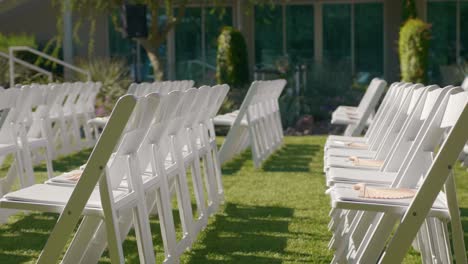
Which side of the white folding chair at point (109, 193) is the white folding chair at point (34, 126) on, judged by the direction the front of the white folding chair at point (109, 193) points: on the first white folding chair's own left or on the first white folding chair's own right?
on the first white folding chair's own right

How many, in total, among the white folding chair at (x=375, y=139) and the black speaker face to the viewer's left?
1

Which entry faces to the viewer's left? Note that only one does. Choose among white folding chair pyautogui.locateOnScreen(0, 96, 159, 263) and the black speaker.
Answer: the white folding chair

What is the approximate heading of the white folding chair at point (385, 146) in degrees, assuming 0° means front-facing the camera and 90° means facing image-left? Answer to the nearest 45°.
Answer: approximately 90°

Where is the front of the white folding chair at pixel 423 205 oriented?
to the viewer's left

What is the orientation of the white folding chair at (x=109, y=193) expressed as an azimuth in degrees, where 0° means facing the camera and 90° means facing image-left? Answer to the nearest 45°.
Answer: approximately 90°

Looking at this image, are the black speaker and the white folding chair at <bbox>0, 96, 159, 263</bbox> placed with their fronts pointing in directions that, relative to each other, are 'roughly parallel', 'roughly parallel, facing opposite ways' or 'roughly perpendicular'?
roughly perpendicular

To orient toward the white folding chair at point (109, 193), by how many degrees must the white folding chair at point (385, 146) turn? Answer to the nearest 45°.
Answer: approximately 45° to its left
